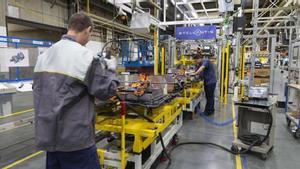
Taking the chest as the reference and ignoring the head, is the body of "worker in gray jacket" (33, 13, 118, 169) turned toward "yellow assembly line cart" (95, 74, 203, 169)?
yes

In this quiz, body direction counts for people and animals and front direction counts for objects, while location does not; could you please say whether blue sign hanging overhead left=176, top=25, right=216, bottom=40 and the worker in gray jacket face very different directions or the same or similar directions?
very different directions

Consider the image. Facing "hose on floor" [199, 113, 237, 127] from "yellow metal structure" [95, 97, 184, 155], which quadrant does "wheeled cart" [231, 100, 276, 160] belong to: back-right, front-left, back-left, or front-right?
front-right

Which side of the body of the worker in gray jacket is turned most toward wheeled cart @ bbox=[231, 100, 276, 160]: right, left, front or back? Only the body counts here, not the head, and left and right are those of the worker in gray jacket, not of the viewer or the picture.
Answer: front

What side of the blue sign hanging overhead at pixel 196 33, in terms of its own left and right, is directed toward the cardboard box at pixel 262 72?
left

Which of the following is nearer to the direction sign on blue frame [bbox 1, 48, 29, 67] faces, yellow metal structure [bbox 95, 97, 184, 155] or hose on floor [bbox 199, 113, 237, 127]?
the yellow metal structure

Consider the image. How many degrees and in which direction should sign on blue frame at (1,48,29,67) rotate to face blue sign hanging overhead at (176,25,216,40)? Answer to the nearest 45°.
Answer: approximately 90° to its left

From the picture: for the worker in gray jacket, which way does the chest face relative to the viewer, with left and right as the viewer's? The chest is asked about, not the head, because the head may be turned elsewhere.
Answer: facing away from the viewer and to the right of the viewer

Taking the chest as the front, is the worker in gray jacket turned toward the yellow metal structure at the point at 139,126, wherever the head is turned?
yes

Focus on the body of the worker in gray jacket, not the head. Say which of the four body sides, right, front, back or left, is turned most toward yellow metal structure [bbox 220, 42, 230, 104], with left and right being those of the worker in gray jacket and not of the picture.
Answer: front

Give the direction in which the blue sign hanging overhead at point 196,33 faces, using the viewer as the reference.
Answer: facing the viewer

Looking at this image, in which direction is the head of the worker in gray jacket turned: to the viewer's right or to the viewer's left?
to the viewer's right

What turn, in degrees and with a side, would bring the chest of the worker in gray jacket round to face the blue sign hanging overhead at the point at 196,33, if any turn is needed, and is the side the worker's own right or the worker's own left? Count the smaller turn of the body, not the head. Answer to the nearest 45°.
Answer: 0° — they already face it

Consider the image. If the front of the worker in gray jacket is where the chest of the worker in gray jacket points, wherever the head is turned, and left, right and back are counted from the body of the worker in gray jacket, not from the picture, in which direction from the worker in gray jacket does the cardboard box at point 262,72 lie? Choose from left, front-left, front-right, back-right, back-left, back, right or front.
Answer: front

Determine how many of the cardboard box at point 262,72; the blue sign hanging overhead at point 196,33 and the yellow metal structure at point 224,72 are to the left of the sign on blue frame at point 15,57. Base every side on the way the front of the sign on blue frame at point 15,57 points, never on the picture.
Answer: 3

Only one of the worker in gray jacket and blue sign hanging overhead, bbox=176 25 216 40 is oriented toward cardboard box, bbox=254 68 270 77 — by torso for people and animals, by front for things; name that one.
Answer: the worker in gray jacket
